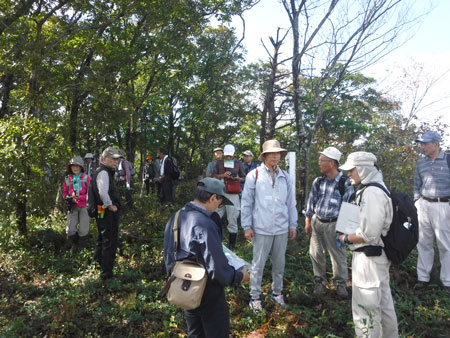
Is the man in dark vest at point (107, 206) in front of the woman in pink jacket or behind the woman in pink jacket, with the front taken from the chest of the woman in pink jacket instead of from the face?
in front

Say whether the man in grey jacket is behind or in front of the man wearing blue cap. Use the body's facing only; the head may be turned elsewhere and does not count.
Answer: in front

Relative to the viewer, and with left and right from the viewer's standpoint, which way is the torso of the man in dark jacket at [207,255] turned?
facing to the right of the viewer

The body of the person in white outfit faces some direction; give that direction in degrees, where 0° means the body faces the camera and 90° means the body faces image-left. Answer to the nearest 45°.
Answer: approximately 90°

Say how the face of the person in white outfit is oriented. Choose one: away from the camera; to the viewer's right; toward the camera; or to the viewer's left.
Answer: to the viewer's left

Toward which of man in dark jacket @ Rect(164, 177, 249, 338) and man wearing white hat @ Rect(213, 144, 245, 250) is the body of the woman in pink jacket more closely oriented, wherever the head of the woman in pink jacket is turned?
the man in dark jacket

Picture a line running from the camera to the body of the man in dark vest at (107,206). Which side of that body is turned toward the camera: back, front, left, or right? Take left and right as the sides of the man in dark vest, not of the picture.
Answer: right

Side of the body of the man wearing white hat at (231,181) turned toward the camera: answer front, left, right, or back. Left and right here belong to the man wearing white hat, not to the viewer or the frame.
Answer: front

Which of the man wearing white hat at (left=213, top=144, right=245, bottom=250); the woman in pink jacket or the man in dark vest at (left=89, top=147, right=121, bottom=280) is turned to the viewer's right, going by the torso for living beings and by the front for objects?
the man in dark vest

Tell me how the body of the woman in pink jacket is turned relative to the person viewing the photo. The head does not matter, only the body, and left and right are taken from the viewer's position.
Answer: facing the viewer

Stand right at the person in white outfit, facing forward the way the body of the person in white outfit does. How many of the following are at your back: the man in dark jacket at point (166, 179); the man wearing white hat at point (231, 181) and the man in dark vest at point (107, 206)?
0

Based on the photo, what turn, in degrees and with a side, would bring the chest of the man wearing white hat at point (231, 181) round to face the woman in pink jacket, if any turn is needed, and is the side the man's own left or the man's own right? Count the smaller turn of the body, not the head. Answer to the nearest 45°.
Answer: approximately 90° to the man's own right

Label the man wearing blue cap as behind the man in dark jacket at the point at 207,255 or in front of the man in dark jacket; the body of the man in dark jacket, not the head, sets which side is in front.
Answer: in front

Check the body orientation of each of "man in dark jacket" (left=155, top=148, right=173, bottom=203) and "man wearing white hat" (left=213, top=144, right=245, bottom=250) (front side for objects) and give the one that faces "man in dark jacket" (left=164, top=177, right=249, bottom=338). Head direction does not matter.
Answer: the man wearing white hat

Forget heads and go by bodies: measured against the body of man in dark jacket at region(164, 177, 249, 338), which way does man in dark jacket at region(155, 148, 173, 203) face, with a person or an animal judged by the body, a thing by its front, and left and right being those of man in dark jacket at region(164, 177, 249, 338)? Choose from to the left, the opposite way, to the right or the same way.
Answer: the opposite way
